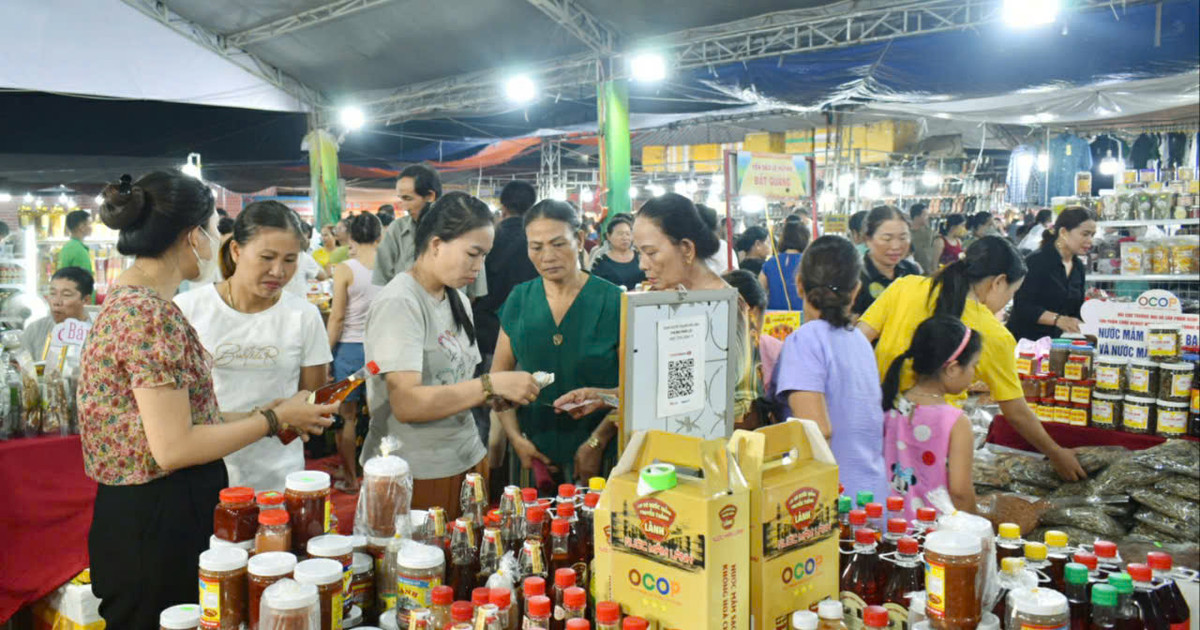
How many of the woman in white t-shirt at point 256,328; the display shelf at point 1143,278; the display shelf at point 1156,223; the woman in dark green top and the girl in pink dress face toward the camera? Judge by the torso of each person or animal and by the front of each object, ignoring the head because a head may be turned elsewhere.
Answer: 4

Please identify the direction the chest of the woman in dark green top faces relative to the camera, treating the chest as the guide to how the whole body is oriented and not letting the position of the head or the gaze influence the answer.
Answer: toward the camera

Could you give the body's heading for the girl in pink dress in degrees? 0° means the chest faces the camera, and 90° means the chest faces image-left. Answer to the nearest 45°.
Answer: approximately 225°

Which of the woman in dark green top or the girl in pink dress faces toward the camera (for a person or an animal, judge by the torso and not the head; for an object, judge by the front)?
the woman in dark green top

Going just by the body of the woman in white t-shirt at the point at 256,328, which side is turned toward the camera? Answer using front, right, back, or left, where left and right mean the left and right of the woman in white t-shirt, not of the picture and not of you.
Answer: front

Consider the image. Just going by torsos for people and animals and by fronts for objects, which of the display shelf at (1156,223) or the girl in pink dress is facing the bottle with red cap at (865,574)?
the display shelf

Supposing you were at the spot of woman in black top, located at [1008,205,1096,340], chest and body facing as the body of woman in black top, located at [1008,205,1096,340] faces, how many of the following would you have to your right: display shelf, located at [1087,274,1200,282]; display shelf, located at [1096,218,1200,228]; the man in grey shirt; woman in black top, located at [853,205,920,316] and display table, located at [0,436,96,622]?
3

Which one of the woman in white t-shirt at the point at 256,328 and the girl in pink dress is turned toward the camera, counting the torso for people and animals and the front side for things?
the woman in white t-shirt

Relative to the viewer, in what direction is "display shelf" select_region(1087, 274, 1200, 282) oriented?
toward the camera

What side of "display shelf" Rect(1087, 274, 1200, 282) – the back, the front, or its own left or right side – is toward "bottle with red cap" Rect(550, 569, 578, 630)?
front

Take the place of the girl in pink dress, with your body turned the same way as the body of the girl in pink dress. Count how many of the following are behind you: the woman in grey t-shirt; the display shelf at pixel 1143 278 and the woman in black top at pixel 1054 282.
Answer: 1

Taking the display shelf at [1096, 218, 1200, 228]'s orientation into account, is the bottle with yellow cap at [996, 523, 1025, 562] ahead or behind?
ahead

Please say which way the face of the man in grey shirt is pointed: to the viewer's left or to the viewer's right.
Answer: to the viewer's left

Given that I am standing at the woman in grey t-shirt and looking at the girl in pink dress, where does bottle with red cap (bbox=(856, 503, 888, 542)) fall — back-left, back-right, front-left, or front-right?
front-right

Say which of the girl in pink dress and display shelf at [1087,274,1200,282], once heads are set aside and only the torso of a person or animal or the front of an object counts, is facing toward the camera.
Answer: the display shelf

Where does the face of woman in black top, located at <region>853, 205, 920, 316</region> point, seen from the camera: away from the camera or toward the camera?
toward the camera

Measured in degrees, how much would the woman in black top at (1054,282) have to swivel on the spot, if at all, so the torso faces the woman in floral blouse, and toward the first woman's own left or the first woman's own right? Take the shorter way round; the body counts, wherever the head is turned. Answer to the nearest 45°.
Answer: approximately 45° to the first woman's own right

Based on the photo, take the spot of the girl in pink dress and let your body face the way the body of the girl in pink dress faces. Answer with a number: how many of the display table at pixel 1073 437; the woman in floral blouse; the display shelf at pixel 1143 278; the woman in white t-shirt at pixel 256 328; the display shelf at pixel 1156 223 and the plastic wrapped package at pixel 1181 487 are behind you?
2
